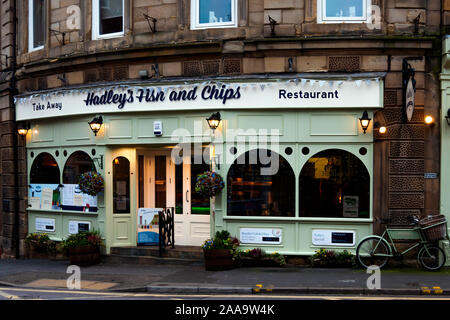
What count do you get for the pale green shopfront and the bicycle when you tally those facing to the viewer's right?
1

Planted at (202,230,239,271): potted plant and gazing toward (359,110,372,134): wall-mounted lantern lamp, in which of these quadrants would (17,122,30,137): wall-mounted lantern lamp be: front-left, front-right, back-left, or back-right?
back-left

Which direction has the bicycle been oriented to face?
to the viewer's right

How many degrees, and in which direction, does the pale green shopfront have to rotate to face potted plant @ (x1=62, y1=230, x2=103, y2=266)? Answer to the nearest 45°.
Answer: approximately 90° to its right

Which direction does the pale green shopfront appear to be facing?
toward the camera

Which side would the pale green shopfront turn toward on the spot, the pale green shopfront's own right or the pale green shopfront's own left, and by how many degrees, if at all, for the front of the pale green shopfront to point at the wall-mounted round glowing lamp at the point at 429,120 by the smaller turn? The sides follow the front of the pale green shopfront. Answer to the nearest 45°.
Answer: approximately 90° to the pale green shopfront's own left

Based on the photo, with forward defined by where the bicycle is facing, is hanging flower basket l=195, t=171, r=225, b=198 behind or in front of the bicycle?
behind

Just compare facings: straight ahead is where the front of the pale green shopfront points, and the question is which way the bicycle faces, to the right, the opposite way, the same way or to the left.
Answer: to the left

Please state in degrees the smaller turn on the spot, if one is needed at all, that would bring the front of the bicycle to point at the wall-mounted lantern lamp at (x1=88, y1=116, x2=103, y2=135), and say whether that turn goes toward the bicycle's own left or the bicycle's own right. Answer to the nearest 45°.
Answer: approximately 180°

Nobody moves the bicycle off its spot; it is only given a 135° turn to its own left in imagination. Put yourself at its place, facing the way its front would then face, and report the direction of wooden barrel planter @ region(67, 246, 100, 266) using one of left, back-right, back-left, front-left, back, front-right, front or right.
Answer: front-left

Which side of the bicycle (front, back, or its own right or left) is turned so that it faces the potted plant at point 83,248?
back

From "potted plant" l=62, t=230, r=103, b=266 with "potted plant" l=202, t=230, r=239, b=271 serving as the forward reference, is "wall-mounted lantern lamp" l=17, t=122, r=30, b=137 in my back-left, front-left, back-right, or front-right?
back-left
